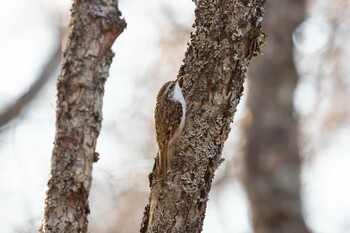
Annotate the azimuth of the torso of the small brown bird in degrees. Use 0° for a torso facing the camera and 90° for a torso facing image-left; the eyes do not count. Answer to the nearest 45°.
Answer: approximately 270°

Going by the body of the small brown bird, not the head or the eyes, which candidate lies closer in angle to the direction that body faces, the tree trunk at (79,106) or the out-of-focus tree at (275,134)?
the out-of-focus tree
